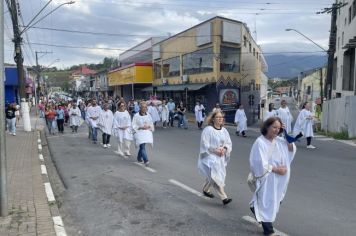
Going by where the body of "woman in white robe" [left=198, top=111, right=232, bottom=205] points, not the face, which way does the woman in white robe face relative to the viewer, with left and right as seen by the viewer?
facing the viewer and to the right of the viewer

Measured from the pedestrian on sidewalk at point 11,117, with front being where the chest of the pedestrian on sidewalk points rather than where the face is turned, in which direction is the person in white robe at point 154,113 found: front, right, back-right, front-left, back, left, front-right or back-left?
left

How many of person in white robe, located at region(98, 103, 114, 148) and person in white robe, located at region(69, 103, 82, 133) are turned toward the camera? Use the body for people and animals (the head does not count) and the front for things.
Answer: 2

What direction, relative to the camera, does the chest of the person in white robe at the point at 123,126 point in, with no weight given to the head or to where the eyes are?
toward the camera

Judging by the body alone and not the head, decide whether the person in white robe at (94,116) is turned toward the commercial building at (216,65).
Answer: no

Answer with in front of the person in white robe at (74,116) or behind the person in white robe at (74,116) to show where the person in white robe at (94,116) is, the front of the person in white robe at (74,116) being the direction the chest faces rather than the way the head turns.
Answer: in front

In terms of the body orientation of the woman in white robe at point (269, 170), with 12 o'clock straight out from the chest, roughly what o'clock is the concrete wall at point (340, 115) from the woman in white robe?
The concrete wall is roughly at 8 o'clock from the woman in white robe.

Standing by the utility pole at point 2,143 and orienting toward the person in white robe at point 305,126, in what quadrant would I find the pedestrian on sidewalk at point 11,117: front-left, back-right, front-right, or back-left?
front-left

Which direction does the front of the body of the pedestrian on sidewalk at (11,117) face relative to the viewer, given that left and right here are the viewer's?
facing the viewer

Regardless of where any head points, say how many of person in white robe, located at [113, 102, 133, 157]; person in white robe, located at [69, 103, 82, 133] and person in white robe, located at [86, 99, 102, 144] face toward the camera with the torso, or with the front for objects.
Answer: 3

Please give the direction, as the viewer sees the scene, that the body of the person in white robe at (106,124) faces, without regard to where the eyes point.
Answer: toward the camera

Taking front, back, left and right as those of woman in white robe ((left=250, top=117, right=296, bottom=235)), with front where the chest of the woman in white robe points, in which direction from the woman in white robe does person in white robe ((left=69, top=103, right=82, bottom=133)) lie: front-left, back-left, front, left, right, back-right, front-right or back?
back

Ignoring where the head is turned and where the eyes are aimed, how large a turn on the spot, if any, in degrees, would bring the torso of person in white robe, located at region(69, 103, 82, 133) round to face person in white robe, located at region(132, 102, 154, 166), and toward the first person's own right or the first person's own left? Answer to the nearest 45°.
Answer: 0° — they already face them

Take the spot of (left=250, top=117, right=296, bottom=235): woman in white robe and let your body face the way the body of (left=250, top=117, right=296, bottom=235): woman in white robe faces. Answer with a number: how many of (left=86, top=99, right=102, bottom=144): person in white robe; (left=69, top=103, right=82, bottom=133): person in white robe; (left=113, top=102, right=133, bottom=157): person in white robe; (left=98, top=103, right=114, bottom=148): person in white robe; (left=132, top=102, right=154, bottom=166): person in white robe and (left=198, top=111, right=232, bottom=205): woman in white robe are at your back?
6

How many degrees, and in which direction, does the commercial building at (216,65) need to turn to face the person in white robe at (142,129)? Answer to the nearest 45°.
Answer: approximately 45° to its left

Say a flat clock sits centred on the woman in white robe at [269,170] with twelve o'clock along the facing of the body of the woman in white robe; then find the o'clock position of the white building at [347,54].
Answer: The white building is roughly at 8 o'clock from the woman in white robe.

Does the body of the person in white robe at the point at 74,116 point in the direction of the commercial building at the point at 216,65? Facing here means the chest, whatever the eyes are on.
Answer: no
